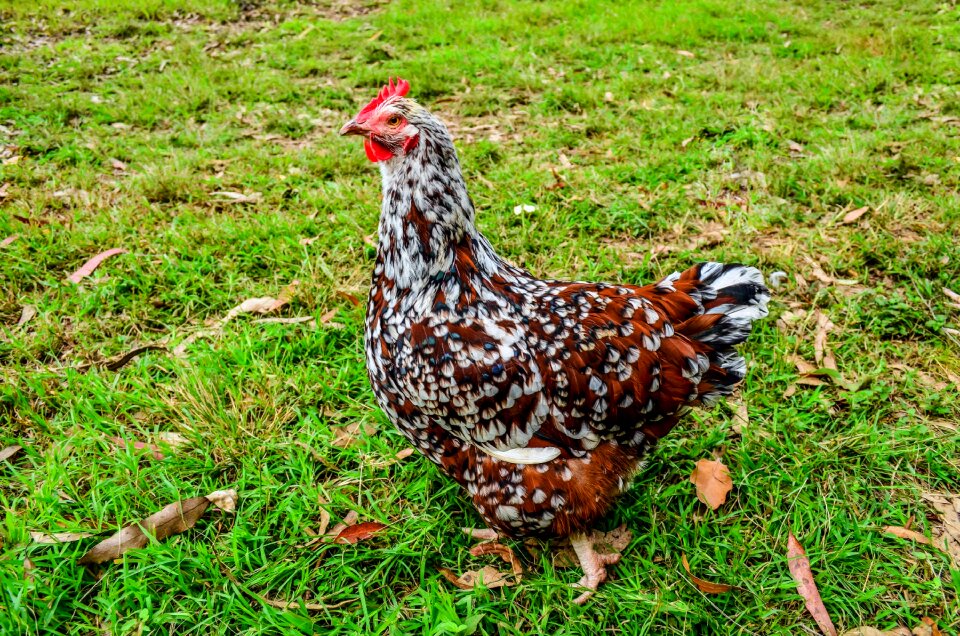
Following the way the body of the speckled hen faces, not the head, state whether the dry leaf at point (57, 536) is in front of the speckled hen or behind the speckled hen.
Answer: in front

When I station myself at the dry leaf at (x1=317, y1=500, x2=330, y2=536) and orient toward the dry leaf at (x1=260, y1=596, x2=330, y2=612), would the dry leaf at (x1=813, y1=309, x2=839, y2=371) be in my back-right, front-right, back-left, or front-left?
back-left

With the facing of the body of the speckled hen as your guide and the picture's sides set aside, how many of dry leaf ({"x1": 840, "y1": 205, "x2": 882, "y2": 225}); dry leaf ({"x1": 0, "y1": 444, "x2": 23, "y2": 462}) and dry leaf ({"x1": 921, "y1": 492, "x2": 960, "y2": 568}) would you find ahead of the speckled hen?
1

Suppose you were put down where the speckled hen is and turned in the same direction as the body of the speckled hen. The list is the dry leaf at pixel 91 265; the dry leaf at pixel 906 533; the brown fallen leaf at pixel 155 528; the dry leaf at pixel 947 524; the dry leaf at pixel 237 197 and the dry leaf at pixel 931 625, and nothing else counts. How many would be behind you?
3

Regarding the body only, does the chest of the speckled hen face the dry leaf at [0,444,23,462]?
yes

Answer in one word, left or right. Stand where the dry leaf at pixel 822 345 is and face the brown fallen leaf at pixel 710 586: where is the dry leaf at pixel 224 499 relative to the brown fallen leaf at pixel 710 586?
right

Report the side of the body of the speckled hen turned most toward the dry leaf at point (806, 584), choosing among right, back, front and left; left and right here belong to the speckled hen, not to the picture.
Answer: back

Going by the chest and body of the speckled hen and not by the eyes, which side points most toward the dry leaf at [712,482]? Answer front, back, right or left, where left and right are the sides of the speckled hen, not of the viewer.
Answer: back

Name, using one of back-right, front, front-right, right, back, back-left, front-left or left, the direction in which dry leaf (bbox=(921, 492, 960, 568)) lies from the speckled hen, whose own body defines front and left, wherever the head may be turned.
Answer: back

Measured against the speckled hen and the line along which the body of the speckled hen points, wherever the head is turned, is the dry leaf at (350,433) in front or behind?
in front

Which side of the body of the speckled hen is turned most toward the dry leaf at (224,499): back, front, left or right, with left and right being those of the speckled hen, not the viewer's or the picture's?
front

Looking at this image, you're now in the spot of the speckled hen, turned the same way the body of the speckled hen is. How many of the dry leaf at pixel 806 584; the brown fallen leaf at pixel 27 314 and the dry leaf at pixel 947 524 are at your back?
2

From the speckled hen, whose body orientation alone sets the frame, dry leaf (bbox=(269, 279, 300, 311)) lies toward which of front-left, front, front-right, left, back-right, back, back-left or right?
front-right

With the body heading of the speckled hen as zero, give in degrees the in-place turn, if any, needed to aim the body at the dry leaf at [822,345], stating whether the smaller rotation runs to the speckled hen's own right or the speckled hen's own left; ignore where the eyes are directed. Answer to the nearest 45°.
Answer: approximately 135° to the speckled hen's own right

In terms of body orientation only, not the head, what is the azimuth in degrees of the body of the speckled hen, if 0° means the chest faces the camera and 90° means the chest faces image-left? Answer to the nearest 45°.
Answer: approximately 90°
